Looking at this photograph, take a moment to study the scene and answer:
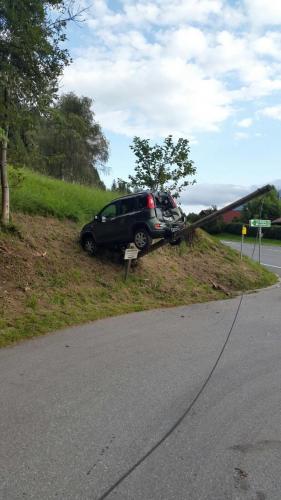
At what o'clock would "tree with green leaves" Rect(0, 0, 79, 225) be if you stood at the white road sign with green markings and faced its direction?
The tree with green leaves is roughly at 1 o'clock from the white road sign with green markings.

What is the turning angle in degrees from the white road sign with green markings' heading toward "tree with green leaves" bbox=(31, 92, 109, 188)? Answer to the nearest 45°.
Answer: approximately 135° to its right

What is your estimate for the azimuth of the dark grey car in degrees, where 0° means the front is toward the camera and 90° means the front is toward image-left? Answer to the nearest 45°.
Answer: approximately 135°

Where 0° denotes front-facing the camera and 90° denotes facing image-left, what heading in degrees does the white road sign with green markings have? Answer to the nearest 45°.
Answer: approximately 0°

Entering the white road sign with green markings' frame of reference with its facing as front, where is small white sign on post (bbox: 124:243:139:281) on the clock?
The small white sign on post is roughly at 1 o'clock from the white road sign with green markings.
